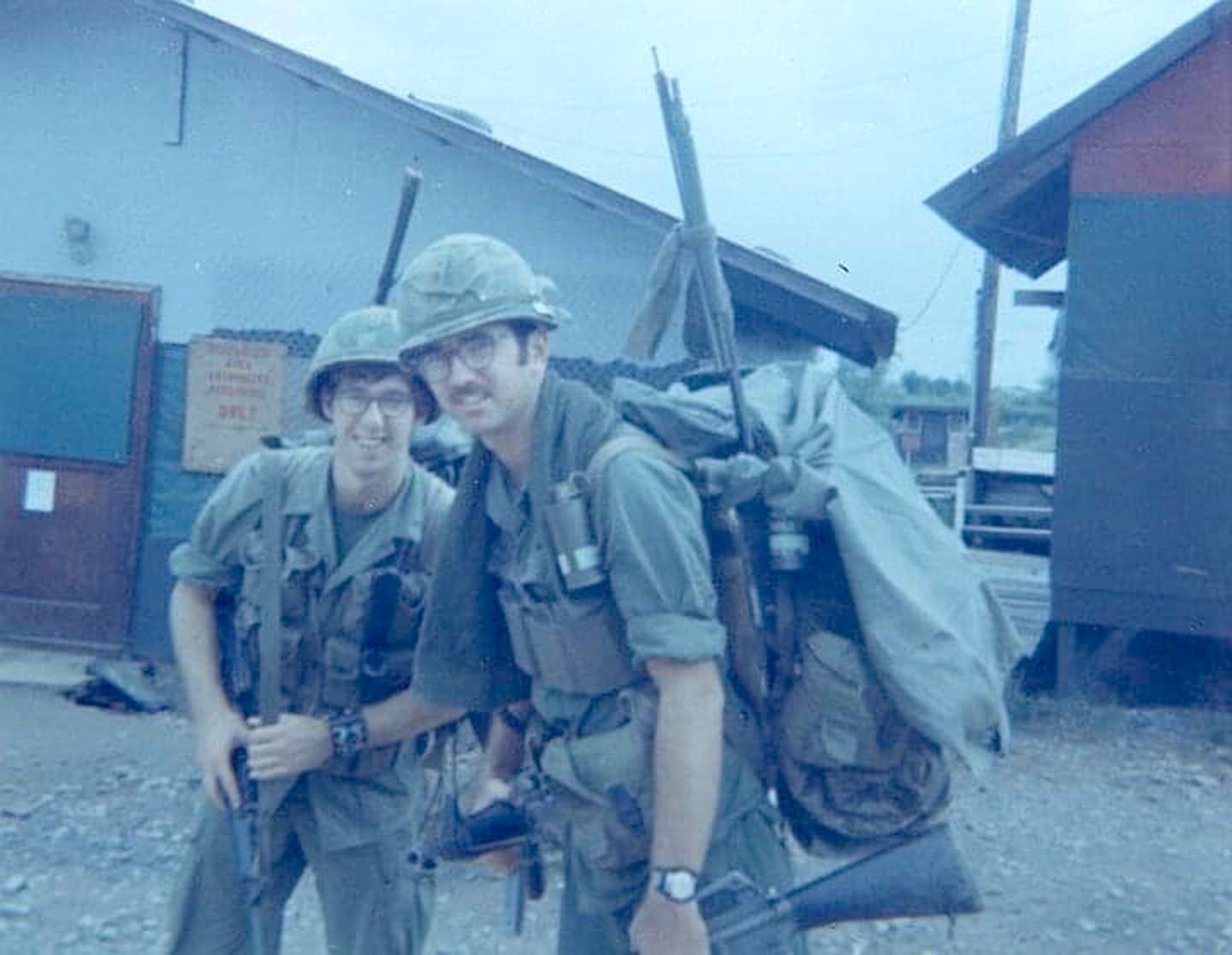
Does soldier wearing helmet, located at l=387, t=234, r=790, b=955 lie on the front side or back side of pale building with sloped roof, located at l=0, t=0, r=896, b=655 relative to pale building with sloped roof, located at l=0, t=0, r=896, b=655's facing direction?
on the front side

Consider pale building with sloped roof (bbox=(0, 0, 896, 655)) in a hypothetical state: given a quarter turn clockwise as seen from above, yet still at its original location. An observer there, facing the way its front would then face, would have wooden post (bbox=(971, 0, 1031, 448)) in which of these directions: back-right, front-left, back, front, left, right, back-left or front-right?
back-right

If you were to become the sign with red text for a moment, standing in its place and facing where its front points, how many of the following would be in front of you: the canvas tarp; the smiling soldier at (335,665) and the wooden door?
2

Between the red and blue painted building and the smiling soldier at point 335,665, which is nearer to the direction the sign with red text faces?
the smiling soldier

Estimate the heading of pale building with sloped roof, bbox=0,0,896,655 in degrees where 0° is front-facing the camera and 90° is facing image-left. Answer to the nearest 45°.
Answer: approximately 0°

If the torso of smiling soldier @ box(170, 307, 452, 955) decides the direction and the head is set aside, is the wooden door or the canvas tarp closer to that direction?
the canvas tarp

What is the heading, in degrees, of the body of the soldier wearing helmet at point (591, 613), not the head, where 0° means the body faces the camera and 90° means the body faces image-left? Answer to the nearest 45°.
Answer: approximately 45°

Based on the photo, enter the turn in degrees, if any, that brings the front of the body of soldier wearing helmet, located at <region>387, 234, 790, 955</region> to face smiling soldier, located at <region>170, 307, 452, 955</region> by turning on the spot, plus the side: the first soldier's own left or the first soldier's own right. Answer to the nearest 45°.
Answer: approximately 90° to the first soldier's own right
